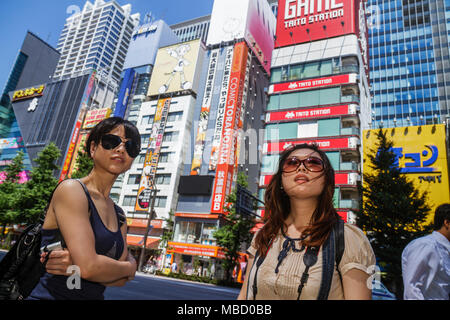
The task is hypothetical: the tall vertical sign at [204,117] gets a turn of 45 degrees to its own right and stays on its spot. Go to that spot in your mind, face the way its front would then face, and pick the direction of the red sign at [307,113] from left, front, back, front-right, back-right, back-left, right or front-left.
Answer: back-left

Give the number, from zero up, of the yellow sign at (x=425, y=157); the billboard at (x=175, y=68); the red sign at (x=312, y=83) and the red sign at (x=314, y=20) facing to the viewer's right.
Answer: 0

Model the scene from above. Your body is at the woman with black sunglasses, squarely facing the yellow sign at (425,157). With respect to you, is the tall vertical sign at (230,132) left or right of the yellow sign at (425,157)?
left

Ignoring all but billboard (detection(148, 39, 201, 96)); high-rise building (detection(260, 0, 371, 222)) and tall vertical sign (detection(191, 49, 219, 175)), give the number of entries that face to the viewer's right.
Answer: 0

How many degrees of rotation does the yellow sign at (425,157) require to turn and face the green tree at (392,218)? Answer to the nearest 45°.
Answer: approximately 45° to its left

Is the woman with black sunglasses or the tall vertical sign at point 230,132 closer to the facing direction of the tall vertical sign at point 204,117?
the woman with black sunglasses

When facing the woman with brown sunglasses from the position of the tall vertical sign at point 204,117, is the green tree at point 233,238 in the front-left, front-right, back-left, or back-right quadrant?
front-left

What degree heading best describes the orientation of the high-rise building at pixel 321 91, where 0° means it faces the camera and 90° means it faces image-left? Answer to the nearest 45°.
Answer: approximately 45°

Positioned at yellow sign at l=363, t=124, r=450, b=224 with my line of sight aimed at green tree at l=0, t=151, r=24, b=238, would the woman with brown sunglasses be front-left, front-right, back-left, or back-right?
front-left

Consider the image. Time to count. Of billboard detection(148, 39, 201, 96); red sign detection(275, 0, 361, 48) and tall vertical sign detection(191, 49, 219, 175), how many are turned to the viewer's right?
0

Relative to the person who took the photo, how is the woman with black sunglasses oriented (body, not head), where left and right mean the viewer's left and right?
facing the viewer and to the right of the viewer

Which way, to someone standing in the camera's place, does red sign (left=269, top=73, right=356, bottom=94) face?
facing the viewer and to the left of the viewer

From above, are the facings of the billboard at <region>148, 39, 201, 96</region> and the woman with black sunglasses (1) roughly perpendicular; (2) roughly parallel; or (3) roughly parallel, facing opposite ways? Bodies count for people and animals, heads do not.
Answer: roughly perpendicular
